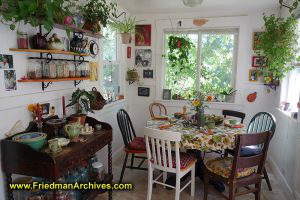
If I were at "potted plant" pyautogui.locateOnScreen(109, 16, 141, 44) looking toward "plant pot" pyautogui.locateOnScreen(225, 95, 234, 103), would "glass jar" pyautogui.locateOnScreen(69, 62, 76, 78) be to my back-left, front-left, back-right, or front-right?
back-right

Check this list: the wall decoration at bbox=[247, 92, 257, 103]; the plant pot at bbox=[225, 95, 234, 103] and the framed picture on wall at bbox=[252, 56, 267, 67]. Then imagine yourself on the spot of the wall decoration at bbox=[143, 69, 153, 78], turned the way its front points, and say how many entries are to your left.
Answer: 3

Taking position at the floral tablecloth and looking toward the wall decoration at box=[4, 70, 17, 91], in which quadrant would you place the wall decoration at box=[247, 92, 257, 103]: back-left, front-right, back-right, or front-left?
back-right

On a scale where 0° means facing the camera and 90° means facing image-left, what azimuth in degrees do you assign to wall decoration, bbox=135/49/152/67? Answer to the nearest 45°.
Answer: approximately 0°

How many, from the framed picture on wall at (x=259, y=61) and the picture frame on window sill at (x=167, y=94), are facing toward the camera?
2

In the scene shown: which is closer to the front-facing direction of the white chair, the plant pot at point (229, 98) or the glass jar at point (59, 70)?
the plant pot

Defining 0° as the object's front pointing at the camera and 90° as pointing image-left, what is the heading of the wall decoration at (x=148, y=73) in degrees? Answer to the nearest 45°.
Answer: approximately 0°

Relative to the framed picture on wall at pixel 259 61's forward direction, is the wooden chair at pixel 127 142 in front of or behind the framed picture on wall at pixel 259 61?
in front

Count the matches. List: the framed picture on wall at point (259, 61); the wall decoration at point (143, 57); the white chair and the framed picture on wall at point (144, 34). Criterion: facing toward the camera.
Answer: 3

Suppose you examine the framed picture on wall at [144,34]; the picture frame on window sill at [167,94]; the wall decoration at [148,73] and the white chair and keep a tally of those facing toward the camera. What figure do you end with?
3
